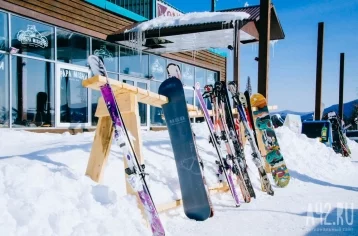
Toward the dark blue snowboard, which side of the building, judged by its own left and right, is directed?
front

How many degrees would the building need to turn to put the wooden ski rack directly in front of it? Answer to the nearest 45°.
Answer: approximately 45° to its right

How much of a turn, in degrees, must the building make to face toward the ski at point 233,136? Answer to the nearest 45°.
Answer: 0° — it already faces it

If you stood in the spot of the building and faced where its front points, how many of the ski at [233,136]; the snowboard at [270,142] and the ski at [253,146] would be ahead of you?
3

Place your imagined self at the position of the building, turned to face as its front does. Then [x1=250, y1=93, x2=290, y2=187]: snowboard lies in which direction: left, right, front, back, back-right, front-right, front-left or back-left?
front

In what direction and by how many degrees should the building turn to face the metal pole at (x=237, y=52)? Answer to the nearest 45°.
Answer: approximately 45° to its left

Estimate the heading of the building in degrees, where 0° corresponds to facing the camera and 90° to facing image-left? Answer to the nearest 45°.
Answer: approximately 315°

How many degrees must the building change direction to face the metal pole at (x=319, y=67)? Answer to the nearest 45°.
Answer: approximately 45° to its left

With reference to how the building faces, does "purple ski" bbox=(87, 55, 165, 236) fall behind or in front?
in front

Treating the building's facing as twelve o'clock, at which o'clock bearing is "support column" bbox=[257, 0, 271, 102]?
The support column is roughly at 11 o'clock from the building.

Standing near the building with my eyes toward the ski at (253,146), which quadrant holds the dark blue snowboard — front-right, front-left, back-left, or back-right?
front-right
